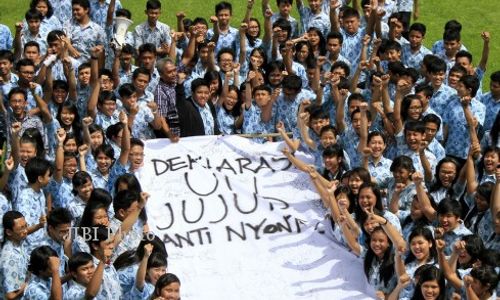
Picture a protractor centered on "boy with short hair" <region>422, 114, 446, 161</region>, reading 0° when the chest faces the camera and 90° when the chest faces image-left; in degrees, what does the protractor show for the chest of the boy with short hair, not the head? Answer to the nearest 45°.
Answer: approximately 45°

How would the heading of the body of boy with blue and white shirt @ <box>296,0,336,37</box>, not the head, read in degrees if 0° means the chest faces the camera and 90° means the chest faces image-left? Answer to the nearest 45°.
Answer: approximately 0°
